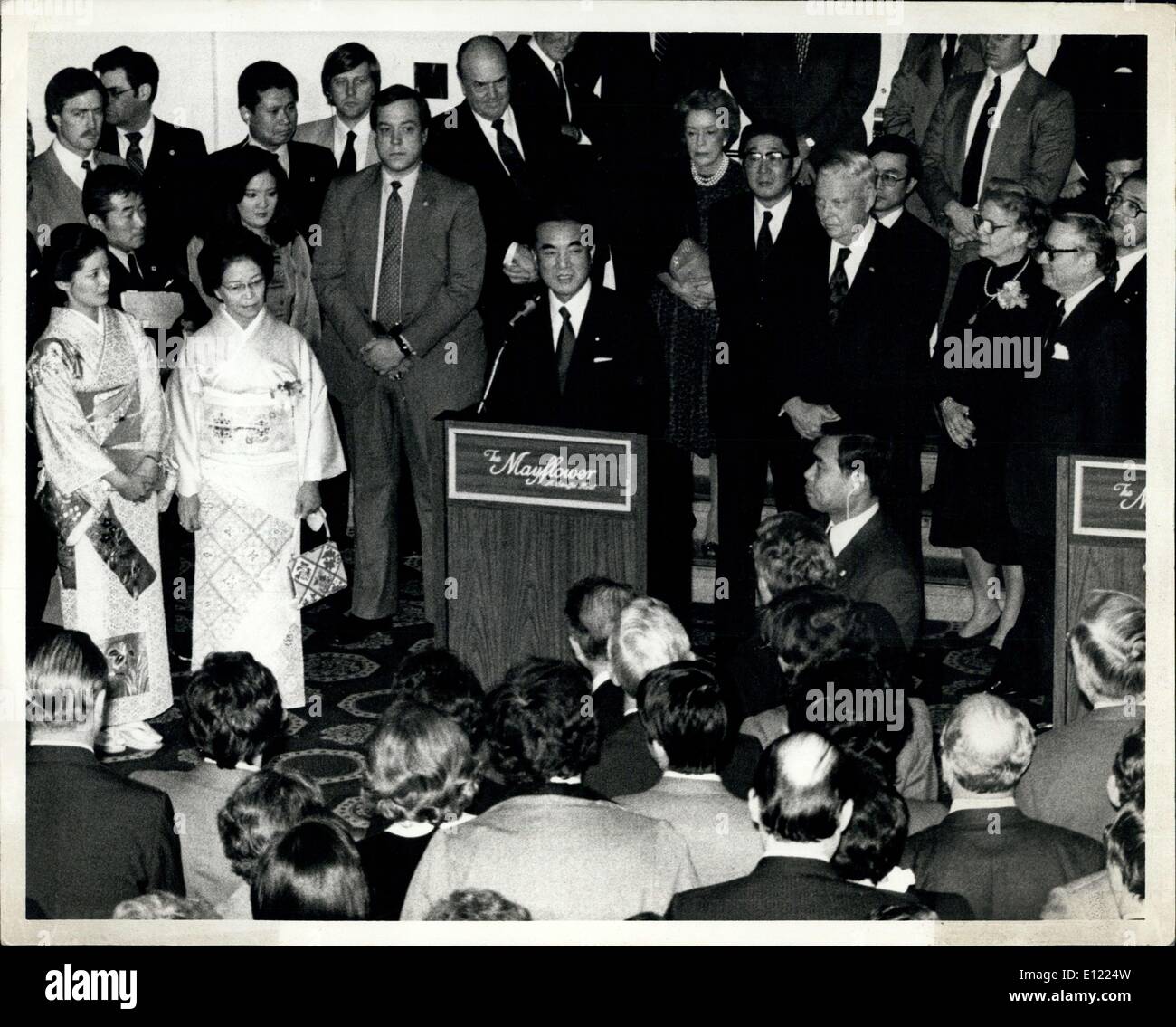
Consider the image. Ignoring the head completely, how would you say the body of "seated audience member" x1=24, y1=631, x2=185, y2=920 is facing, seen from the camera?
away from the camera

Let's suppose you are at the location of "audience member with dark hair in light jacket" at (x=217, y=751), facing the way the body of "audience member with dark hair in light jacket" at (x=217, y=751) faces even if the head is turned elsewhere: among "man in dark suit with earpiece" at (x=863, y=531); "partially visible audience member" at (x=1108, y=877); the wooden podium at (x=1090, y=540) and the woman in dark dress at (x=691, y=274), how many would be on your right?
4

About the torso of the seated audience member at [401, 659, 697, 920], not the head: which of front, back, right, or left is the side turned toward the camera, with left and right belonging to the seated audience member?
back

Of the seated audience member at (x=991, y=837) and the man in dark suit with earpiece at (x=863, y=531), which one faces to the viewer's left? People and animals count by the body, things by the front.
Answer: the man in dark suit with earpiece at (x=863, y=531)

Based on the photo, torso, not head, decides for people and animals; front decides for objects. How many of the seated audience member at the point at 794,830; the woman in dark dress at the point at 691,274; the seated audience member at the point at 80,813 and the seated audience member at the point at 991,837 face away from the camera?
3

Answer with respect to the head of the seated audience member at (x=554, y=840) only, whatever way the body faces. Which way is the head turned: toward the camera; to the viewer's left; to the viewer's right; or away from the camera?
away from the camera

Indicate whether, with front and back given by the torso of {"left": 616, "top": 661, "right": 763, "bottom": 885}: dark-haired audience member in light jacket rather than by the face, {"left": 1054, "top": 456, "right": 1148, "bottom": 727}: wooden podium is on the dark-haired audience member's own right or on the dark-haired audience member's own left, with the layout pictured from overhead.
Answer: on the dark-haired audience member's own right

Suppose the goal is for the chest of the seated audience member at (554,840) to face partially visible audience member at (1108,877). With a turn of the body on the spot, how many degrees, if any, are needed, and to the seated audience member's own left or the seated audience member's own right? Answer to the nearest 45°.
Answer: approximately 90° to the seated audience member's own right

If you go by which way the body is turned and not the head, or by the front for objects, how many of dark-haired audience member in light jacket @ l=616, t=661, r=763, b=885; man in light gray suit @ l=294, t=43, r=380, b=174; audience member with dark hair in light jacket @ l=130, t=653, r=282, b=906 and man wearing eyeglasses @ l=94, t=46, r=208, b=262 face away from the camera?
2

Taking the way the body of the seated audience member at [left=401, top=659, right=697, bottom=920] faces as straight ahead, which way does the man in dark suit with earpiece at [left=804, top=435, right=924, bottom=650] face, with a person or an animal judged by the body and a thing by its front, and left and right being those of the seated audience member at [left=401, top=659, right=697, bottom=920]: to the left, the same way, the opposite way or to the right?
to the left

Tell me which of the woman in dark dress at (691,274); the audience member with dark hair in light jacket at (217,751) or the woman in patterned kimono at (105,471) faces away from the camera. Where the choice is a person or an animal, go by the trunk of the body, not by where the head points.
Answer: the audience member with dark hair in light jacket
